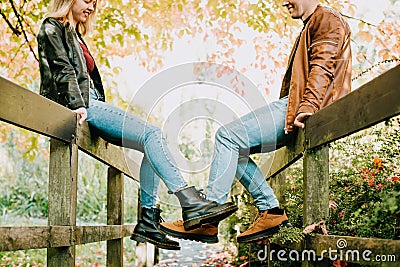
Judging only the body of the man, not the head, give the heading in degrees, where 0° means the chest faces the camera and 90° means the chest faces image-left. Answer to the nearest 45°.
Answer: approximately 90°

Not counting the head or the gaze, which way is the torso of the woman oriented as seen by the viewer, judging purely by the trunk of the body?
to the viewer's right
